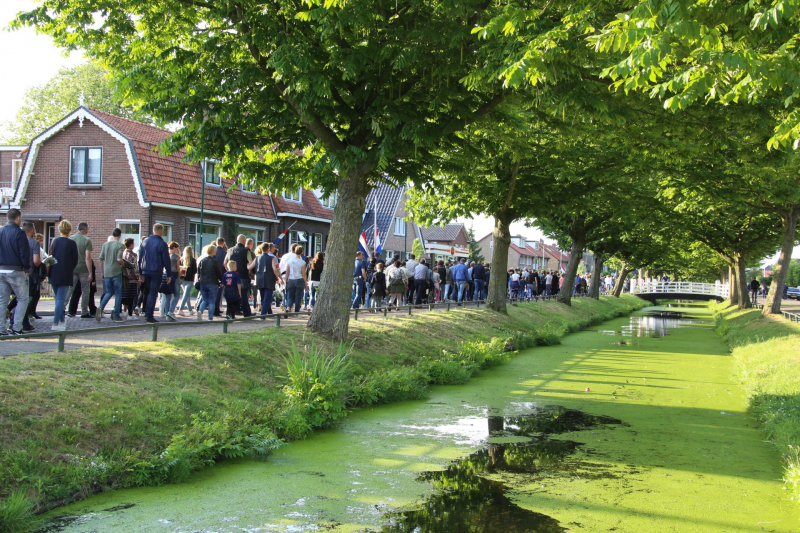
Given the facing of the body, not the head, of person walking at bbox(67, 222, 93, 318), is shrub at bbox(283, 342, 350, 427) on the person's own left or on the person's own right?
on the person's own right

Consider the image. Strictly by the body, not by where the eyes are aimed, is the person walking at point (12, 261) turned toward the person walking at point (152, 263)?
yes

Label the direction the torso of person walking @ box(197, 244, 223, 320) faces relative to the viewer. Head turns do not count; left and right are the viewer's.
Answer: facing away from the viewer and to the right of the viewer

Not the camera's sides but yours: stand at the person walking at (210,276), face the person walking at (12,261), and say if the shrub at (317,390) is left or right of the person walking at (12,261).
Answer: left

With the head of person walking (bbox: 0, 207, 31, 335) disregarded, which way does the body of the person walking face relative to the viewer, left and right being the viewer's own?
facing away from the viewer and to the right of the viewer

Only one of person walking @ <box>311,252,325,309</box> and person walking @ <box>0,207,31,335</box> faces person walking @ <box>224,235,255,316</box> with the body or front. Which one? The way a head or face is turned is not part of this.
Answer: person walking @ <box>0,207,31,335</box>

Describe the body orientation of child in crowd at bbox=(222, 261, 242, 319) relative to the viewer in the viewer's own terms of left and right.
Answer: facing away from the viewer and to the right of the viewer

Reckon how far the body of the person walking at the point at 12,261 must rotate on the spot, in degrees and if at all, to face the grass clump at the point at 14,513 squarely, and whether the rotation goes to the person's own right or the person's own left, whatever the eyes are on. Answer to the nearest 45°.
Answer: approximately 135° to the person's own right

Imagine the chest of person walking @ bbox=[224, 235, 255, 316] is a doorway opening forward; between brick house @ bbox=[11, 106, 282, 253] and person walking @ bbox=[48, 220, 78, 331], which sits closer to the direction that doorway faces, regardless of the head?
the brick house

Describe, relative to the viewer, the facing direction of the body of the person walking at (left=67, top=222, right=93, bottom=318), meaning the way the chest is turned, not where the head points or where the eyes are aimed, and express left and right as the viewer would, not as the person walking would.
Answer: facing away from the viewer and to the right of the viewer

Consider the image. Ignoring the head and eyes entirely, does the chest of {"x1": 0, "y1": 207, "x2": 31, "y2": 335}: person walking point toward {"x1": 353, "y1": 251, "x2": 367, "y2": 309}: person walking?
yes

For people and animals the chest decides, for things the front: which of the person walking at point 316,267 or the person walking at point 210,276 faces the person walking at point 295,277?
the person walking at point 210,276

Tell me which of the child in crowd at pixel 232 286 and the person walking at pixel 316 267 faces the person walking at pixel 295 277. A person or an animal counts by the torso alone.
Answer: the child in crowd

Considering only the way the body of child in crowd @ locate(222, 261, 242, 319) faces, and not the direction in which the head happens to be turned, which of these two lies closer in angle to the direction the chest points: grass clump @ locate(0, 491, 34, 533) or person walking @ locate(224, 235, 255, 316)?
the person walking
